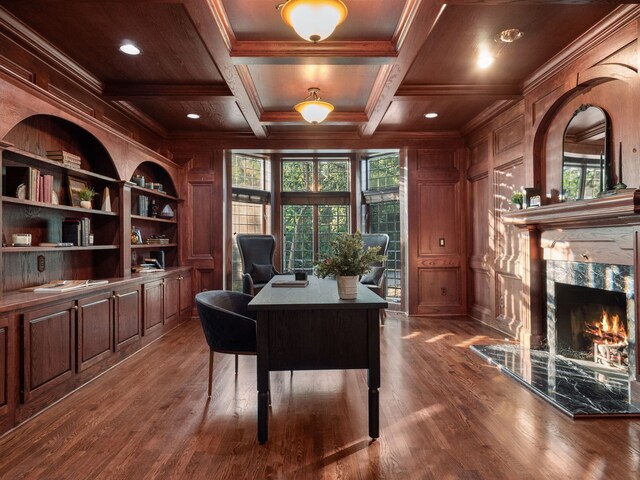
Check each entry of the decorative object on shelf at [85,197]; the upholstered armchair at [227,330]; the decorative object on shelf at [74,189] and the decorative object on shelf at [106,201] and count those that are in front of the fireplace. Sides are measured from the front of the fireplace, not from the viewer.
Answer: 4

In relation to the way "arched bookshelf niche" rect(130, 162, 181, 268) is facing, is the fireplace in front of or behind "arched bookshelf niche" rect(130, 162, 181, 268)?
in front

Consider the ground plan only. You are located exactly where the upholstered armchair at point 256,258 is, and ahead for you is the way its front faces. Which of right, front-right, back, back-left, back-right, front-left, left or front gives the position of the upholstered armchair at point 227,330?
front-right

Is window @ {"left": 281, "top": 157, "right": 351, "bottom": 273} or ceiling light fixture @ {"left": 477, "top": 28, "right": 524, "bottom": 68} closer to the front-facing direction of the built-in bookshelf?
the ceiling light fixture

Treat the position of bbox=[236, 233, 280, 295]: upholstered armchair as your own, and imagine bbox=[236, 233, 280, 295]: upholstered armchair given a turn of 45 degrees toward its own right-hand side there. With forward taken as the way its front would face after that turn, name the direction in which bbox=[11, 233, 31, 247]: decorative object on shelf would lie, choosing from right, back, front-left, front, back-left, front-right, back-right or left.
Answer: front-right

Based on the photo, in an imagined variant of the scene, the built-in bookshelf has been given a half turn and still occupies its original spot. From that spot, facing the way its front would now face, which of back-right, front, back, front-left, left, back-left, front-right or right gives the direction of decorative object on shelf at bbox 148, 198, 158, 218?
right

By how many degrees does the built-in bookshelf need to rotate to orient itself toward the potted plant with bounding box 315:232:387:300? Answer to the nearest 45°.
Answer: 0° — it already faces it

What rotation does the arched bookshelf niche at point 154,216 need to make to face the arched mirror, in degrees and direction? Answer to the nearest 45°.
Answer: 0° — it already faces it

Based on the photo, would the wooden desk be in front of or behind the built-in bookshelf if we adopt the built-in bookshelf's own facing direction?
in front

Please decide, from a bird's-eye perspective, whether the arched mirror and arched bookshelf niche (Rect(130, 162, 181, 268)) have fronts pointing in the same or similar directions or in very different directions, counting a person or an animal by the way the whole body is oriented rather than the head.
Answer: very different directions

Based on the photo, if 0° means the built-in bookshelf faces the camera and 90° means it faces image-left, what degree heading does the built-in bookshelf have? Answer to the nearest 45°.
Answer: approximately 315°
